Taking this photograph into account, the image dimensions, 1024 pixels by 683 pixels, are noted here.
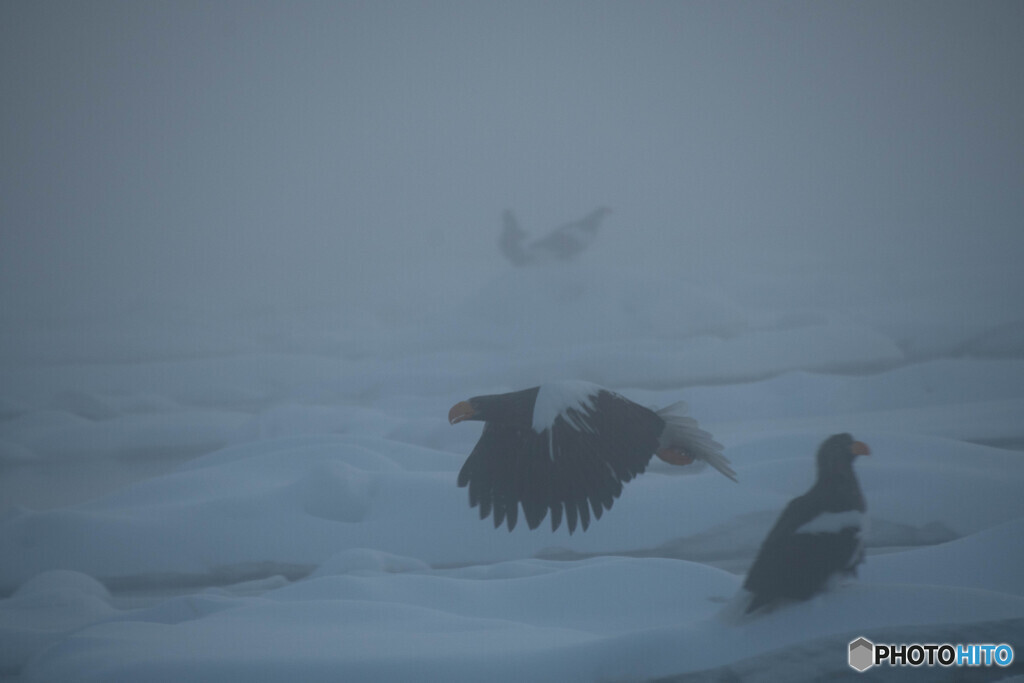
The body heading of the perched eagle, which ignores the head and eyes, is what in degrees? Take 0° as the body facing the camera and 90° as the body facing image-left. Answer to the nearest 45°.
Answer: approximately 270°

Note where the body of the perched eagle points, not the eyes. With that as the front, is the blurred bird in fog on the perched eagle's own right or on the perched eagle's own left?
on the perched eagle's own left
